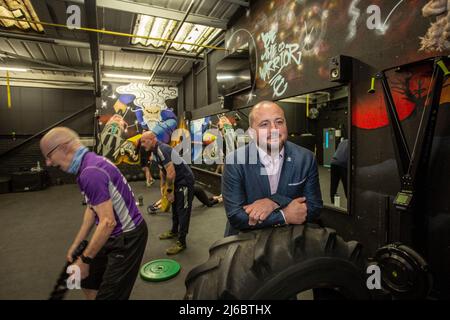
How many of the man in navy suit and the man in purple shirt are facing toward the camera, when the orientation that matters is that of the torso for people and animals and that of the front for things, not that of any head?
1

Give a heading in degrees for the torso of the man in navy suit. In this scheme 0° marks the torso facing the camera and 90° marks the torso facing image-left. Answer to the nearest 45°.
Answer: approximately 0°

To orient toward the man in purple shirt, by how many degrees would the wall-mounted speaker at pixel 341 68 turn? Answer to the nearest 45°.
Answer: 0° — it already faces them

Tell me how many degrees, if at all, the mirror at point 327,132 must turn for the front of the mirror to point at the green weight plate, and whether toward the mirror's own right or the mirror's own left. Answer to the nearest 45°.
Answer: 0° — it already faces it

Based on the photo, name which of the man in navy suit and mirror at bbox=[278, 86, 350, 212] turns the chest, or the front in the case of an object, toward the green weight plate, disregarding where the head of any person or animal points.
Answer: the mirror

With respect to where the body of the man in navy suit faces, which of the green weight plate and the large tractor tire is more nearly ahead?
the large tractor tire

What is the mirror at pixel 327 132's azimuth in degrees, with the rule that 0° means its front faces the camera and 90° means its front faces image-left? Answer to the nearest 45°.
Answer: approximately 45°
